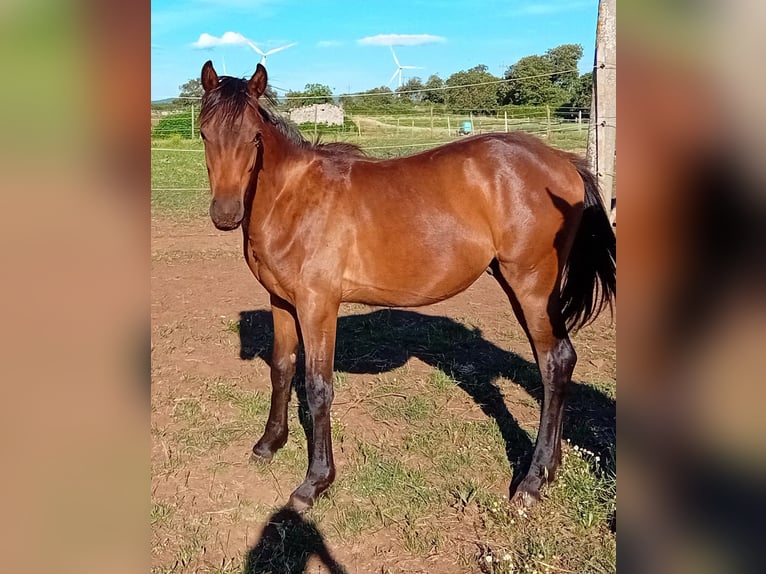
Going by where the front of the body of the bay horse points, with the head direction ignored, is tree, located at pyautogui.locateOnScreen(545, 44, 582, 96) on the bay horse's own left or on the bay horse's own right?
on the bay horse's own right

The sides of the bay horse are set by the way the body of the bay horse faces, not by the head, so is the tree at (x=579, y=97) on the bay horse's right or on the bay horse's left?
on the bay horse's right

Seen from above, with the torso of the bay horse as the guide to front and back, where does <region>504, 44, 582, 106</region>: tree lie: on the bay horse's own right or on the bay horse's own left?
on the bay horse's own right

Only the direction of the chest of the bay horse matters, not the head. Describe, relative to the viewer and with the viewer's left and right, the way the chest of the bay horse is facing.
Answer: facing to the left of the viewer
